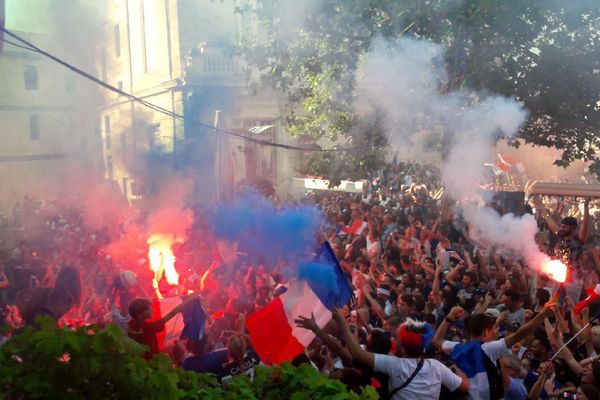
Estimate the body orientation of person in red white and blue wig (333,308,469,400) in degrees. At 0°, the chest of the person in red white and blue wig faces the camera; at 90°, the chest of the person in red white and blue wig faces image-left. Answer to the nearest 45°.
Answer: approximately 180°

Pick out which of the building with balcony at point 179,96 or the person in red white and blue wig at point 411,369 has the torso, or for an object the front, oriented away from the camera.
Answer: the person in red white and blue wig

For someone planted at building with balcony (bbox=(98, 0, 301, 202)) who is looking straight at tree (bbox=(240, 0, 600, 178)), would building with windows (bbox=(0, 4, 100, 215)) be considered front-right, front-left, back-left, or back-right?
back-right

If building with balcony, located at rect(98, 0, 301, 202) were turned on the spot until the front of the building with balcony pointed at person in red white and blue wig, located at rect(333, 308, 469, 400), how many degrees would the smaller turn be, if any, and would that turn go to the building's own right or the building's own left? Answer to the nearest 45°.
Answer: approximately 45° to the building's own right

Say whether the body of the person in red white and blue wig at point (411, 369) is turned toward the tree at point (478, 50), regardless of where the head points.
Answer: yes

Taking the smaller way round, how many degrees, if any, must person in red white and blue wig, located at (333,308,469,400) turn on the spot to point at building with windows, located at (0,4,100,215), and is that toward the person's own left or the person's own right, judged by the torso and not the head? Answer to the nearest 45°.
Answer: approximately 45° to the person's own left

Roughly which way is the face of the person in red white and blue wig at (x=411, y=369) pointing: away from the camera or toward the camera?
away from the camera

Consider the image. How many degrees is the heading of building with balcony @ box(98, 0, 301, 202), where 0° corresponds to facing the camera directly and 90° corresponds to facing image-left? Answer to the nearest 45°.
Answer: approximately 315°
